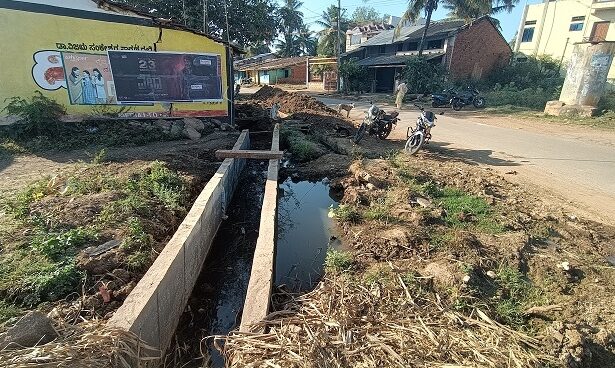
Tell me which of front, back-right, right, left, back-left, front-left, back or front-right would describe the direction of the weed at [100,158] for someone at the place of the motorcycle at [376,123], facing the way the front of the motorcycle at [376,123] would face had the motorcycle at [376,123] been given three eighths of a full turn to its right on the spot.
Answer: back-left

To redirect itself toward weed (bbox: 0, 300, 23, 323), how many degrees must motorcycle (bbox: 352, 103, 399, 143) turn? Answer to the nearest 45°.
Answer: approximately 45° to its left

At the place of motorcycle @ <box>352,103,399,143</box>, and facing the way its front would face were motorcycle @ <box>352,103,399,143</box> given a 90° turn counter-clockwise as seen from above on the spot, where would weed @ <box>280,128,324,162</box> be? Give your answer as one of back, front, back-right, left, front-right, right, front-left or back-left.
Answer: right

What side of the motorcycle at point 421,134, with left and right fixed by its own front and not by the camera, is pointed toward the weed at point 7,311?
front

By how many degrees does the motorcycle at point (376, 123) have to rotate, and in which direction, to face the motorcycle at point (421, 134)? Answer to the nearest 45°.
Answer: approximately 90° to its left

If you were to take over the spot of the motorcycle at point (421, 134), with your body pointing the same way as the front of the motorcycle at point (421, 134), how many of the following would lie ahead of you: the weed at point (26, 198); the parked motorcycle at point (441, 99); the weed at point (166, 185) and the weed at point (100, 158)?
3

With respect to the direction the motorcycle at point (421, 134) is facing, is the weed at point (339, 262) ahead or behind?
ahead

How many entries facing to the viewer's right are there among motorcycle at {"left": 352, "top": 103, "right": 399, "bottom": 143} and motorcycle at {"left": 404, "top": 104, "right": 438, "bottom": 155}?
0

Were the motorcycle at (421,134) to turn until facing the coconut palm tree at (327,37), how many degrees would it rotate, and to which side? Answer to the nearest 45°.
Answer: approximately 135° to its right

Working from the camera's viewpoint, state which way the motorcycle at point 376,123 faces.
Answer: facing the viewer and to the left of the viewer

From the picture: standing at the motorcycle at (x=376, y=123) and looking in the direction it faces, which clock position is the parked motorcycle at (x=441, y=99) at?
The parked motorcycle is roughly at 5 o'clock from the motorcycle.

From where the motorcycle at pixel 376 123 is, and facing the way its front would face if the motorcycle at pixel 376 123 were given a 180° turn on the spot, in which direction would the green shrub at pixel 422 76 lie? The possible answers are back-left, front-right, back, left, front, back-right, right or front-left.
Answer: front-left

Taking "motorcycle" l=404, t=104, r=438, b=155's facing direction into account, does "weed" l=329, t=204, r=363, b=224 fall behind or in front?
in front

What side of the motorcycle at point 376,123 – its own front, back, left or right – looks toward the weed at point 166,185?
front

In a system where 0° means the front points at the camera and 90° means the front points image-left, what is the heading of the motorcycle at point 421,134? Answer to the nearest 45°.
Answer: approximately 45°
